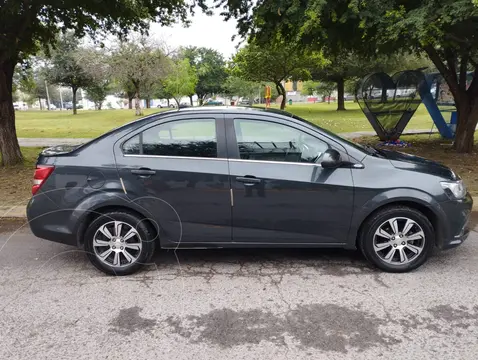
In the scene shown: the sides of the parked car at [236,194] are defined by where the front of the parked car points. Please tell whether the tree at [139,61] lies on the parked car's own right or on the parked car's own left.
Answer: on the parked car's own left

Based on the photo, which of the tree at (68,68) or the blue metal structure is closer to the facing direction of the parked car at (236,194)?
the blue metal structure

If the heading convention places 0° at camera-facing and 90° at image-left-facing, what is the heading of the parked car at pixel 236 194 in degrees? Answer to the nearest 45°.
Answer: approximately 270°

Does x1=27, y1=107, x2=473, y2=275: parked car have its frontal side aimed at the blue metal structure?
no

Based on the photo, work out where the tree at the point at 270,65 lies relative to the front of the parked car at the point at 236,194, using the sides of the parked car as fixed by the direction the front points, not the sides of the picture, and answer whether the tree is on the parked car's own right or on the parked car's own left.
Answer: on the parked car's own left

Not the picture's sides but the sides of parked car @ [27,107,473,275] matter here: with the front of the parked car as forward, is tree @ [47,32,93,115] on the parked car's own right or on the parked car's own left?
on the parked car's own left

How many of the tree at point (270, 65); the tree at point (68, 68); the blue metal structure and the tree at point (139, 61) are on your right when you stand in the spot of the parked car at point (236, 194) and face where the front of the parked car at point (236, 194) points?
0

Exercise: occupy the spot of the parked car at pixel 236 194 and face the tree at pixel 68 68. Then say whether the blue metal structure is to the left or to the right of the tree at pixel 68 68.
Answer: right

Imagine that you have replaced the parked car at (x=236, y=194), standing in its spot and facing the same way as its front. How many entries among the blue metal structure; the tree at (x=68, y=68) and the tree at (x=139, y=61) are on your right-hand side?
0
